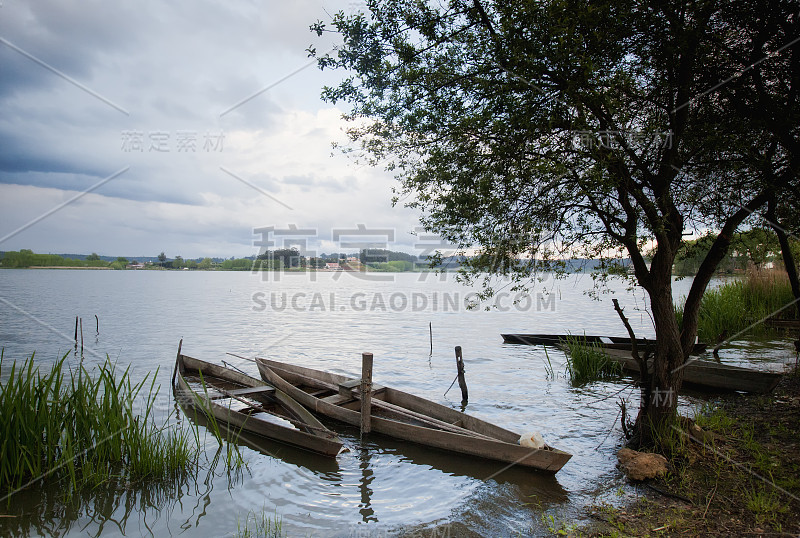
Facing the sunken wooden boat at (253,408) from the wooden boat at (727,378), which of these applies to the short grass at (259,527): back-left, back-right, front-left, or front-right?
front-left
